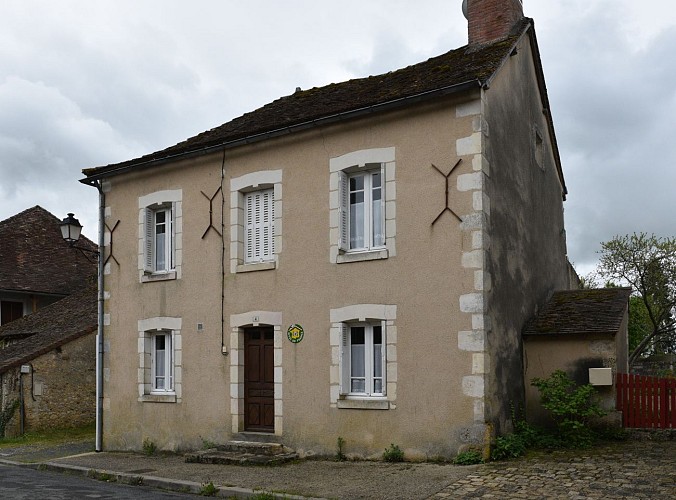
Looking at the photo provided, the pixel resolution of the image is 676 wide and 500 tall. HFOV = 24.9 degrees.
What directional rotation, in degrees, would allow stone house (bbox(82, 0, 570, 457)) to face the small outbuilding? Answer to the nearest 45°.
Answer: approximately 135° to its left

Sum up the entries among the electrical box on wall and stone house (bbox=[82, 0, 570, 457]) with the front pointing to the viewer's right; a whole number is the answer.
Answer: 0

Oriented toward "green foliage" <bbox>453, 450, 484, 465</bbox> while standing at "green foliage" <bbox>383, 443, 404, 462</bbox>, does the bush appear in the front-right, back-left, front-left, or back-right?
front-left

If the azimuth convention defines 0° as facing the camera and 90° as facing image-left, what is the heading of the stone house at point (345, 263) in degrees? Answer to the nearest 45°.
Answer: approximately 45°

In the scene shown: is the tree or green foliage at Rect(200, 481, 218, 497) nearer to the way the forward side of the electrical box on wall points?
the green foliage

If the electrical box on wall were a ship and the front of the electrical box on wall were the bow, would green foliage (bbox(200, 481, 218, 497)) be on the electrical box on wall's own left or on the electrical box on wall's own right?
on the electrical box on wall's own right

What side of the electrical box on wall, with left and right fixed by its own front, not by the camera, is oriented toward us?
front

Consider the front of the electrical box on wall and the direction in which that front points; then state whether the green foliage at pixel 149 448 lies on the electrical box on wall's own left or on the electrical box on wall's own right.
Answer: on the electrical box on wall's own right
